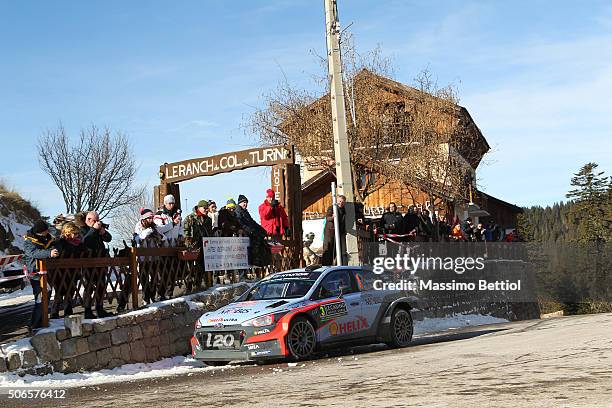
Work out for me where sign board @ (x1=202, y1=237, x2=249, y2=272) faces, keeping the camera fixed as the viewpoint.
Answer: facing the viewer

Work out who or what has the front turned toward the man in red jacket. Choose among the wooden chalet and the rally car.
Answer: the wooden chalet

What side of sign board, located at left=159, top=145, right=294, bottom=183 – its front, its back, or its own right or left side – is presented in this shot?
front

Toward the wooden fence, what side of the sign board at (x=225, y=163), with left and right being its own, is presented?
front

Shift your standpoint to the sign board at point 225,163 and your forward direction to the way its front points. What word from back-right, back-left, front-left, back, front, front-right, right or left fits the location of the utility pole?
front-left

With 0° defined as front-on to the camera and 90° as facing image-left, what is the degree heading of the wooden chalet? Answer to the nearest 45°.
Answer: approximately 0°

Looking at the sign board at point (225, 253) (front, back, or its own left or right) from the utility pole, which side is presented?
left

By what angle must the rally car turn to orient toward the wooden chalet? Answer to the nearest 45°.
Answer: approximately 135° to its right

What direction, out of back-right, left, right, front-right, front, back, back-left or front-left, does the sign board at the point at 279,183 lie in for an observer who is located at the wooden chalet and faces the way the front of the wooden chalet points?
front

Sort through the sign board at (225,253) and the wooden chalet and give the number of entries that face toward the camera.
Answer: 2

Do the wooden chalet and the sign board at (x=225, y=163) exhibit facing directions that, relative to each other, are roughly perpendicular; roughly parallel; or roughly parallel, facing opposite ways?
roughly parallel

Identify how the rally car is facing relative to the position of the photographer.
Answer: facing the viewer and to the left of the viewer

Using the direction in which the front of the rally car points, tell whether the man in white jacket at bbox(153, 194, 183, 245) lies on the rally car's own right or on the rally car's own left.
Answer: on the rally car's own right
